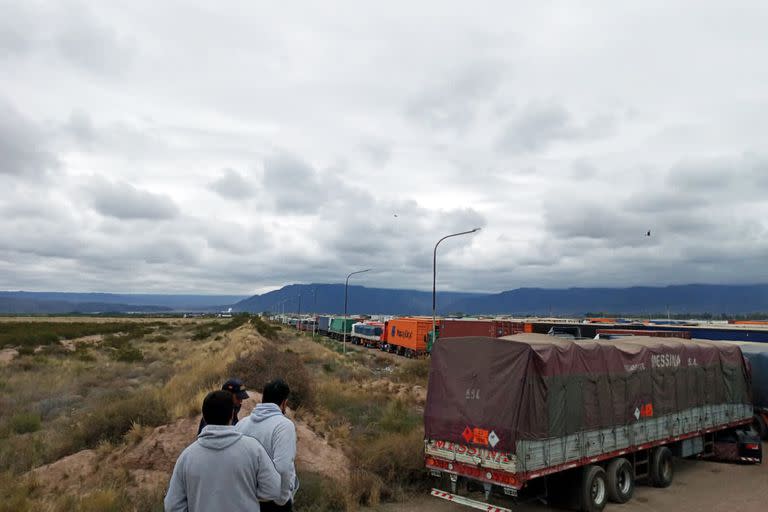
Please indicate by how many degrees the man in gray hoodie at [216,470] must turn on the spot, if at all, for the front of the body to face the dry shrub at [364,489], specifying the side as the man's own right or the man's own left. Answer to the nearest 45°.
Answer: approximately 45° to the man's own right

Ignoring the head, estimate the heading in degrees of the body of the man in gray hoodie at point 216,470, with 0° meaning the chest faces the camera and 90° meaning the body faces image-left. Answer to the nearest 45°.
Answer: approximately 180°

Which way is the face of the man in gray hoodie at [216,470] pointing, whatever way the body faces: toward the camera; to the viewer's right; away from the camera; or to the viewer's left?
away from the camera

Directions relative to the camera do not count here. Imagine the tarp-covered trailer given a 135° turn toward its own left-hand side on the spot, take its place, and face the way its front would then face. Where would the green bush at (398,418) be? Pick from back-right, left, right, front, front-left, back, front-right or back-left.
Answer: front-right

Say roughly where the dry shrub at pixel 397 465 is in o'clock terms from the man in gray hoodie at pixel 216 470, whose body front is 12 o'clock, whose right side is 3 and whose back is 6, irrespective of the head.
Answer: The dry shrub is roughly at 1 o'clock from the man in gray hoodie.

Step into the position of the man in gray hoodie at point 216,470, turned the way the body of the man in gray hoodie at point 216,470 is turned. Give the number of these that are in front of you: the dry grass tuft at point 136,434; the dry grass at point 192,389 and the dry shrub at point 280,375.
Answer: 3

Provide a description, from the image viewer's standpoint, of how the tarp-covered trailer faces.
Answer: facing away from the viewer and to the right of the viewer

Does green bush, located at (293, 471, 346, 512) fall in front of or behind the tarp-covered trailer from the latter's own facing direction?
behind

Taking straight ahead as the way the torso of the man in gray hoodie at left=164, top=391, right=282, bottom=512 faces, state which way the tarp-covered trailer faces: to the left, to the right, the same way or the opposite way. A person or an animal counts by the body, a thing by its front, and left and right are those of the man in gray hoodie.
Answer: to the right

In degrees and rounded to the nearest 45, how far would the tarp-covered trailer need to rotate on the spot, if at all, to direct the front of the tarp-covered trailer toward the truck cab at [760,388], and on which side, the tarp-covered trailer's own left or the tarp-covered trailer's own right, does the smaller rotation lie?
0° — it already faces it

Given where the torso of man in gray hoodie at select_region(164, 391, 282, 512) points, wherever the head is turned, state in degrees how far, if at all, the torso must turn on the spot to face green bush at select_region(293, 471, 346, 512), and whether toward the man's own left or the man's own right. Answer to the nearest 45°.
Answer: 0° — they already face it

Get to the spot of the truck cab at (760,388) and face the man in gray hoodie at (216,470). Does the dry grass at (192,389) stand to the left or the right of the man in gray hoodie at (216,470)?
right
